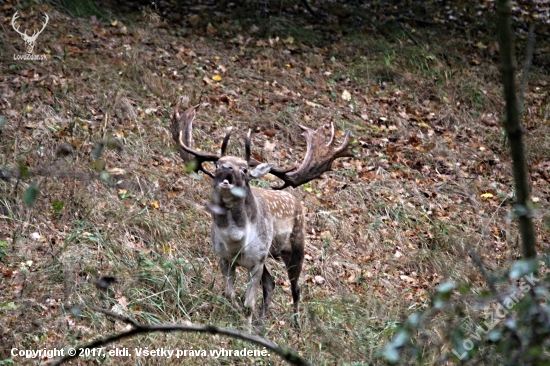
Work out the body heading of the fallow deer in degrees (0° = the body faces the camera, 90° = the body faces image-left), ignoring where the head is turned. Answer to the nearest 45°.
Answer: approximately 45°
